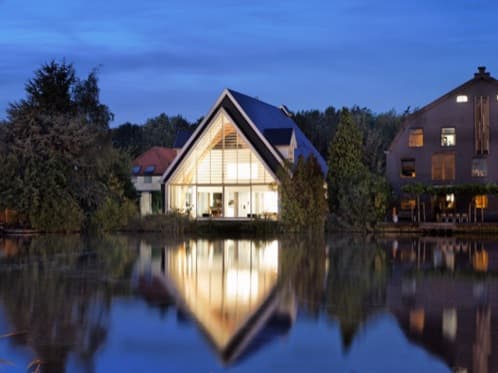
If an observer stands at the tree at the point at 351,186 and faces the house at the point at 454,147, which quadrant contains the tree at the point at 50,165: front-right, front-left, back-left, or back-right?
back-left

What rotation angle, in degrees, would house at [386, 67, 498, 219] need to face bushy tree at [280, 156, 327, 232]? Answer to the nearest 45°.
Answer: approximately 45° to its right

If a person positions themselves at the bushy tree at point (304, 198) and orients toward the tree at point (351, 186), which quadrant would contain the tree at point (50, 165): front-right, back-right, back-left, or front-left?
back-left

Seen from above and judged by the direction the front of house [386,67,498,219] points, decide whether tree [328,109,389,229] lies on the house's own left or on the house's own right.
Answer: on the house's own right

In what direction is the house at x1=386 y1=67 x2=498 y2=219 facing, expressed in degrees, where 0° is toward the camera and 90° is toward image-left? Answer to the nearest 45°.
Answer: approximately 0°

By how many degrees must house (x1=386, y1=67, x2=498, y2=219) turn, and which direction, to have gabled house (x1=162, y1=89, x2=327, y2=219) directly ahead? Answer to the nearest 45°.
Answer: approximately 90° to its right
